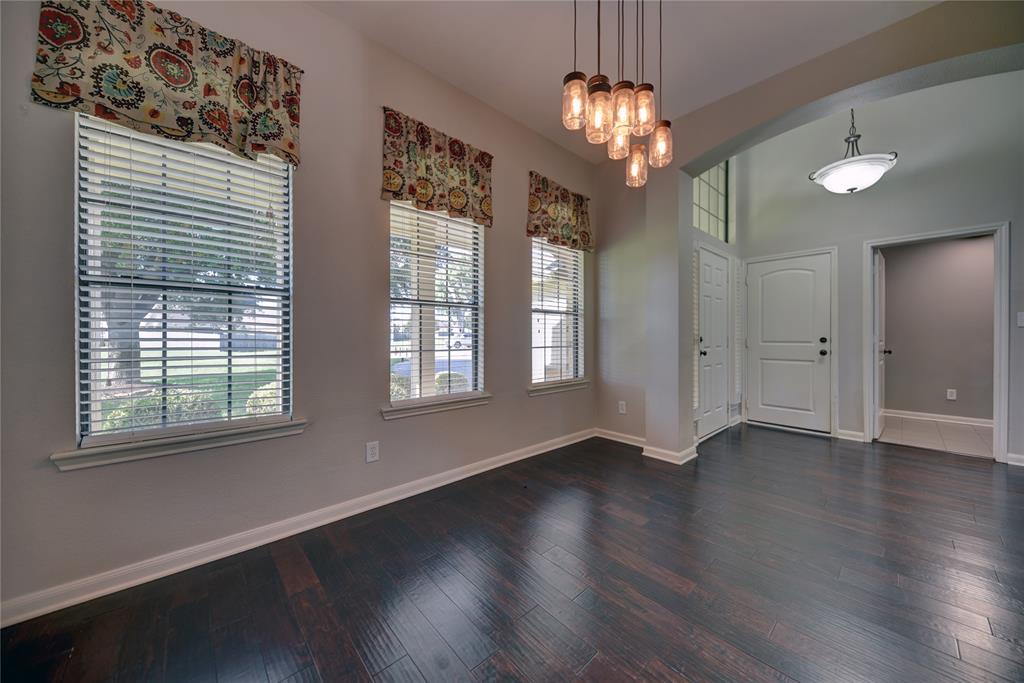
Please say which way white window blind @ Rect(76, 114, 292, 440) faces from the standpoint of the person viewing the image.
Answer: facing the viewer and to the right of the viewer

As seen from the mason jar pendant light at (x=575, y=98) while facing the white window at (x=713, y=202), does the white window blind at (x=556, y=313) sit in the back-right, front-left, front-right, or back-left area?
front-left

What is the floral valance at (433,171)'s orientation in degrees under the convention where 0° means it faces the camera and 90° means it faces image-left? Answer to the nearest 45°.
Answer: approximately 315°

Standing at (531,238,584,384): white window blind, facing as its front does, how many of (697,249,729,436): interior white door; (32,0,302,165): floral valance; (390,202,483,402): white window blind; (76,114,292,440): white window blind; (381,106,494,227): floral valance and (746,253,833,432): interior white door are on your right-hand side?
4

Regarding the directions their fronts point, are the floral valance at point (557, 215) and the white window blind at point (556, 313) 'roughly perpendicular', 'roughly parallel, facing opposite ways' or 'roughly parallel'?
roughly parallel

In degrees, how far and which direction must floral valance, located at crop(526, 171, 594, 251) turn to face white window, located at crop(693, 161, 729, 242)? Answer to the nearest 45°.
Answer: approximately 90° to its left

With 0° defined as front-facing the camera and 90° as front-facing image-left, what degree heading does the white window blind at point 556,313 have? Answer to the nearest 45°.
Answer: approximately 315°

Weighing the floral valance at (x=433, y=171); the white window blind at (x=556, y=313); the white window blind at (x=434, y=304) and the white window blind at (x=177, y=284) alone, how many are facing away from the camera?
0

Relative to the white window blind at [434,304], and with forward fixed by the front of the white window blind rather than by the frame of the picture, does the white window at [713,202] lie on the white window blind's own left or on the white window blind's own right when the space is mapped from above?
on the white window blind's own left

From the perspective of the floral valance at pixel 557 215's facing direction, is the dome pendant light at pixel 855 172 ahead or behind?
ahead

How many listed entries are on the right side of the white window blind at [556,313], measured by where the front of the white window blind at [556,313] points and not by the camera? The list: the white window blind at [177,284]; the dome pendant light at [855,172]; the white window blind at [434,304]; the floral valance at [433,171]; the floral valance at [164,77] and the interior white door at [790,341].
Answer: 4

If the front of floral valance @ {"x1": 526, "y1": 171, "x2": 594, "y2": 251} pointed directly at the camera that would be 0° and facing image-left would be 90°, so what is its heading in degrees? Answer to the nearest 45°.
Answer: approximately 315°
